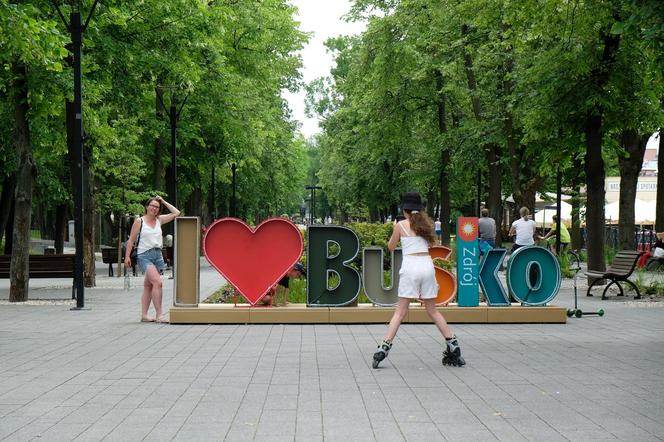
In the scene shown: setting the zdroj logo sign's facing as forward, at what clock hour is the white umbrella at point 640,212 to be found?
The white umbrella is roughly at 7 o'clock from the zdroj logo sign.

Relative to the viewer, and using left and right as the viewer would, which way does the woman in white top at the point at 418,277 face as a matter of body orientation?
facing away from the viewer

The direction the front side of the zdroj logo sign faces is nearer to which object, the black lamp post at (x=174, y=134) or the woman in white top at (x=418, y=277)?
the woman in white top

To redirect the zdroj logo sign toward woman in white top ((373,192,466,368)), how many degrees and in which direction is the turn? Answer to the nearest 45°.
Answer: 0° — it already faces them

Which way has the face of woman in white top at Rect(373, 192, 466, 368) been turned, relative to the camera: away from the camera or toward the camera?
away from the camera

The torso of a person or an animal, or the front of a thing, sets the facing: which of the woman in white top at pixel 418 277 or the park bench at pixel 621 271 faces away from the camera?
the woman in white top

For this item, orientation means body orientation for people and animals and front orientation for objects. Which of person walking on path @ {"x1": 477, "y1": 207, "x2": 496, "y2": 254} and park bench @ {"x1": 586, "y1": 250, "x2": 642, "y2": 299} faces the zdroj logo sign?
the park bench

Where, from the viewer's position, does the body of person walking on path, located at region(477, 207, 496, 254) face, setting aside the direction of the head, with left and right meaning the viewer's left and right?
facing away from the viewer

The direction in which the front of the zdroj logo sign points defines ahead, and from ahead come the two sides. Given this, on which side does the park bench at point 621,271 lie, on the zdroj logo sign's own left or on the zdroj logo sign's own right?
on the zdroj logo sign's own left

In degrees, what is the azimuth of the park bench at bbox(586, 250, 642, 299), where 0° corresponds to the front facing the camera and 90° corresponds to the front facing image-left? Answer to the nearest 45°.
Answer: approximately 45°
